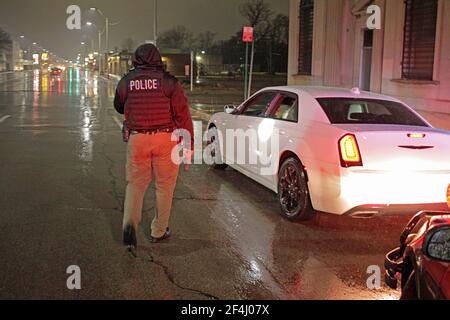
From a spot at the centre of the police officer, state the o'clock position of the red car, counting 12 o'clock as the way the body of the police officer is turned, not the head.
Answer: The red car is roughly at 5 o'clock from the police officer.

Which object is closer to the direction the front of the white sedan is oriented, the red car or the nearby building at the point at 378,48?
the nearby building

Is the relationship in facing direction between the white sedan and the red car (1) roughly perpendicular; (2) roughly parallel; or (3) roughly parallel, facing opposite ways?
roughly parallel

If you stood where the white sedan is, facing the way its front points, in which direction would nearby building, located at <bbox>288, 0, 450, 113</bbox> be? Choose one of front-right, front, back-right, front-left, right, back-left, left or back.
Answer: front-right

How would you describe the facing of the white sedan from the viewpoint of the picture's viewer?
facing away from the viewer and to the left of the viewer

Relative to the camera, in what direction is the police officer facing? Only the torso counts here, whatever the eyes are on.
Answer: away from the camera

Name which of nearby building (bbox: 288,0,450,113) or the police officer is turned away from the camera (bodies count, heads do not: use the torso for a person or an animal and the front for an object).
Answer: the police officer

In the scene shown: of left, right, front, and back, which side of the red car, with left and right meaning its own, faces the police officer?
front

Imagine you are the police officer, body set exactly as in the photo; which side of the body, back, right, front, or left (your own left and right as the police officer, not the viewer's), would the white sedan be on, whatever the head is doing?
right

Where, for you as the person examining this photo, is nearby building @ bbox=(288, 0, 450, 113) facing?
facing the viewer and to the left of the viewer

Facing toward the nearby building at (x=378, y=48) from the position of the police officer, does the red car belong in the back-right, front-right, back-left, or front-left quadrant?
back-right

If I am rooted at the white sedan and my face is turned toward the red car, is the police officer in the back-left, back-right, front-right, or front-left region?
front-right

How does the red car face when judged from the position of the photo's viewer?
facing away from the viewer and to the left of the viewer

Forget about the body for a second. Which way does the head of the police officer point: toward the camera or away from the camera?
away from the camera

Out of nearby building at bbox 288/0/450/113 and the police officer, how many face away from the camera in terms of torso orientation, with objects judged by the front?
1

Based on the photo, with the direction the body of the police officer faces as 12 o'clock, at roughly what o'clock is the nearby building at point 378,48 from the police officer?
The nearby building is roughly at 1 o'clock from the police officer.

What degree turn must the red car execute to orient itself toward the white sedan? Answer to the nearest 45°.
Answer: approximately 45° to its right

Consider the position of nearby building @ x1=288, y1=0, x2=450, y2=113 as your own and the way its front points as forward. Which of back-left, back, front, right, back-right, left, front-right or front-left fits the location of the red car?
front-left
